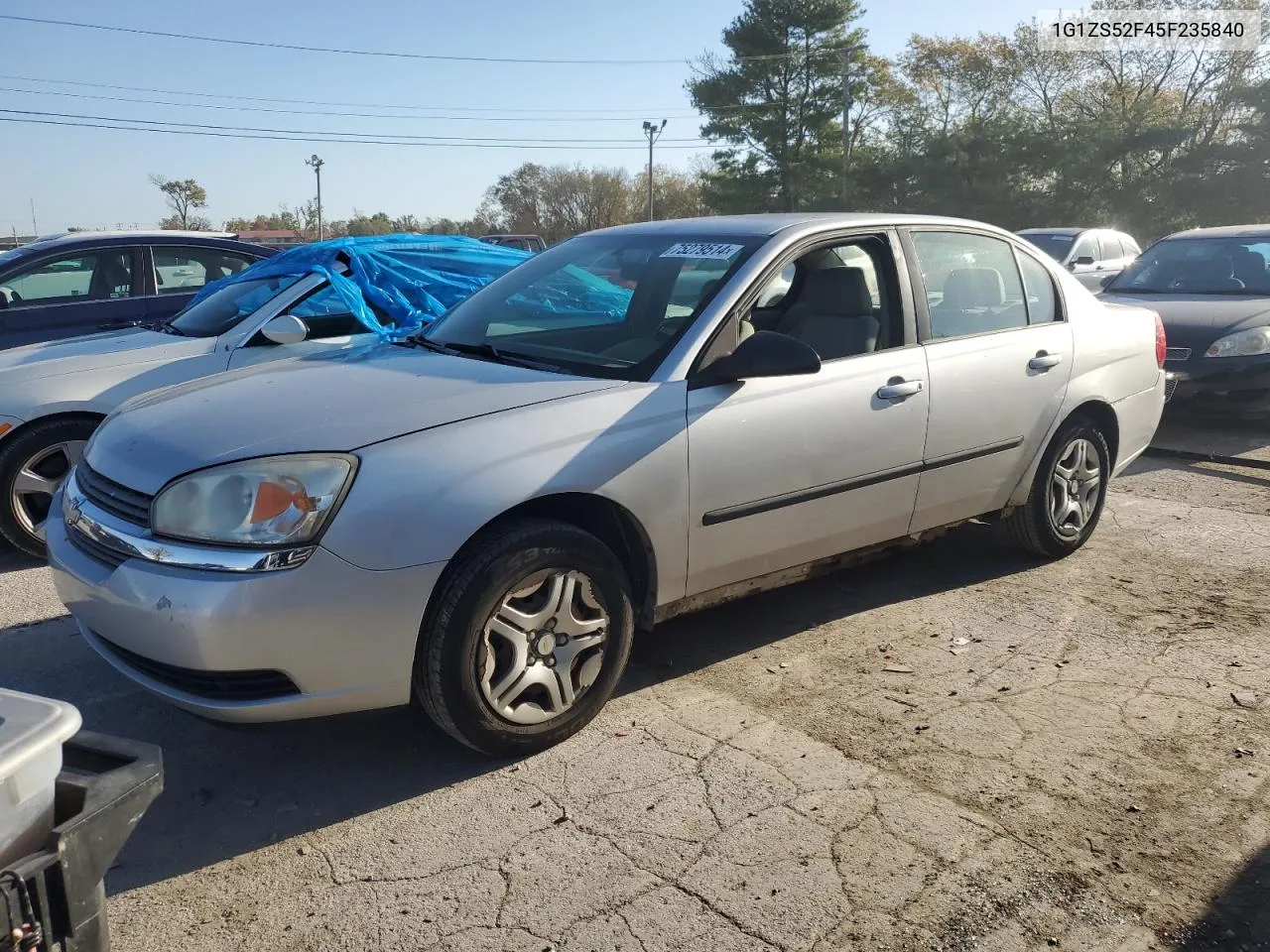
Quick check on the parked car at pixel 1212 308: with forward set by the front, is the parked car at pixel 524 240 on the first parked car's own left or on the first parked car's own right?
on the first parked car's own right

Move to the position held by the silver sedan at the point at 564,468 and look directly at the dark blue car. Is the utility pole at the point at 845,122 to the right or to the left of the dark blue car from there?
right

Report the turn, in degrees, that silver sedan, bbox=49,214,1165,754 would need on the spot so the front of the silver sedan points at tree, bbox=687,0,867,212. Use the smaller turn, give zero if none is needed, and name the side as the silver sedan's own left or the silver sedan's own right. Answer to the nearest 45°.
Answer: approximately 135° to the silver sedan's own right

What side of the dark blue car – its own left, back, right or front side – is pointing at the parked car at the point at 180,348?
left

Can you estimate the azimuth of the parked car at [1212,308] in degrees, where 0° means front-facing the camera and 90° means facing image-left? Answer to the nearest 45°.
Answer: approximately 45°

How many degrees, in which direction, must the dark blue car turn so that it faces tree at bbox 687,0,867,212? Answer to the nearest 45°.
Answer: approximately 135° to its right

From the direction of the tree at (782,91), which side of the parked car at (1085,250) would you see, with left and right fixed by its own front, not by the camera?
right

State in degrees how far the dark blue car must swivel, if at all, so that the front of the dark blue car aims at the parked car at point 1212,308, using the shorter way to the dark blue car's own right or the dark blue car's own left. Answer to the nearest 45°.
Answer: approximately 180°

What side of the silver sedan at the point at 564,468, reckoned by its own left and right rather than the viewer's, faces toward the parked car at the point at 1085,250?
back

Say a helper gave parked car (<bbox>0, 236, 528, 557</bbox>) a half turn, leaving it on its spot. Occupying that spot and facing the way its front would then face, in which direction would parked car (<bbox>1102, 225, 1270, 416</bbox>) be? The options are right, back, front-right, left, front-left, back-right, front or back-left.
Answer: front-right

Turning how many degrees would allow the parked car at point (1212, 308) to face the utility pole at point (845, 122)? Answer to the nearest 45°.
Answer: approximately 135° to its right

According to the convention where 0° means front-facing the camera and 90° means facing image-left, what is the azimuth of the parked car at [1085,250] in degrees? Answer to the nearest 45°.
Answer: approximately 45°

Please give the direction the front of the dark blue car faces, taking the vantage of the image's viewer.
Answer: facing to the left of the viewer

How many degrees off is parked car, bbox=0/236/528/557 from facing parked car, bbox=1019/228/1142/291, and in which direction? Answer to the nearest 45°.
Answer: approximately 180°
